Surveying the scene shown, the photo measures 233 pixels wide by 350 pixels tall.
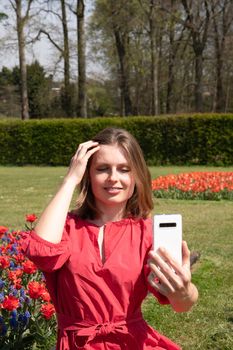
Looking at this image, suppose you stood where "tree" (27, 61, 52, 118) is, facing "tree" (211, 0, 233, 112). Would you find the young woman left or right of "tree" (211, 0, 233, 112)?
right

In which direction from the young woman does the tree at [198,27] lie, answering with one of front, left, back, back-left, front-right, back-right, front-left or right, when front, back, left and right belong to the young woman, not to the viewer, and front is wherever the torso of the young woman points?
back

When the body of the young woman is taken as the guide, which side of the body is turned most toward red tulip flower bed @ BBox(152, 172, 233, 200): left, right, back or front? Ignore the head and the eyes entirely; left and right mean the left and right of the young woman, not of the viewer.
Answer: back

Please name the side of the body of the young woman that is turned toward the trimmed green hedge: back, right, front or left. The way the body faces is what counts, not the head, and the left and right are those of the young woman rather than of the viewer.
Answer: back

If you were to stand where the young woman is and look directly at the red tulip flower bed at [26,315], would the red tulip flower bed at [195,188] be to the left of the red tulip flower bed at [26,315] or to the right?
right

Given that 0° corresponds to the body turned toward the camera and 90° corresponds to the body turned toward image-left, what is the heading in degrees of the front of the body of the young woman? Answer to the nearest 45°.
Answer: approximately 0°

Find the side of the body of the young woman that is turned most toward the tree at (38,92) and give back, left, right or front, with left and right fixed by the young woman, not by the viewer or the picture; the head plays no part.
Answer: back

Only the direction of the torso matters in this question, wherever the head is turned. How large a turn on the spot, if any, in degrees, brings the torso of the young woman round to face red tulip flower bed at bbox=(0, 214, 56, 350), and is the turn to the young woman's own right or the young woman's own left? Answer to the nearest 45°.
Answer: approximately 135° to the young woman's own right

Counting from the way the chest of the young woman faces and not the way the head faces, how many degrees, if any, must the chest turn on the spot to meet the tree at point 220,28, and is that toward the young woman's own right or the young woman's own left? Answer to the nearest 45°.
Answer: approximately 180°
